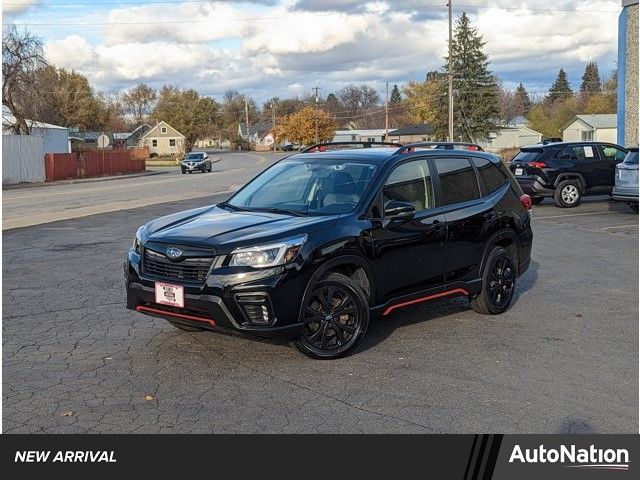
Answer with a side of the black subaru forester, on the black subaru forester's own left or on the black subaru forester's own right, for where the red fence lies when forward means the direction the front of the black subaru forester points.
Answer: on the black subaru forester's own right

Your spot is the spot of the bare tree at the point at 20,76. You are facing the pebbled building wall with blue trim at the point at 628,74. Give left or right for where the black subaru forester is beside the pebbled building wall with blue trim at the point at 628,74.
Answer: right

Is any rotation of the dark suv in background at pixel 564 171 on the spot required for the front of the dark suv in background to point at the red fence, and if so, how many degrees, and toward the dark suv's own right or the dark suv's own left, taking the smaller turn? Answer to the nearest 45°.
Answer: approximately 90° to the dark suv's own left

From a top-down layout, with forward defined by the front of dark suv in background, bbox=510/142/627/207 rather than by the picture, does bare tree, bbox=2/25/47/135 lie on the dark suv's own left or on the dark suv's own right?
on the dark suv's own left

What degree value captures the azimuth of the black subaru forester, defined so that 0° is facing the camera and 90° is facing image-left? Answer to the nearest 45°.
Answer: approximately 45°

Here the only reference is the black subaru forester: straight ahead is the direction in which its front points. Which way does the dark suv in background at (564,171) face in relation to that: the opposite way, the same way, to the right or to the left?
the opposite way

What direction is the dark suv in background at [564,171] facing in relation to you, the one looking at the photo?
facing away from the viewer and to the right of the viewer

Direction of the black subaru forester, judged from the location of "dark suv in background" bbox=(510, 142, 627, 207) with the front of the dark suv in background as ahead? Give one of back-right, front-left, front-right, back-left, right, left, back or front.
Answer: back-right

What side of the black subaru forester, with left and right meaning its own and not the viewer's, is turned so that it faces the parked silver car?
back
